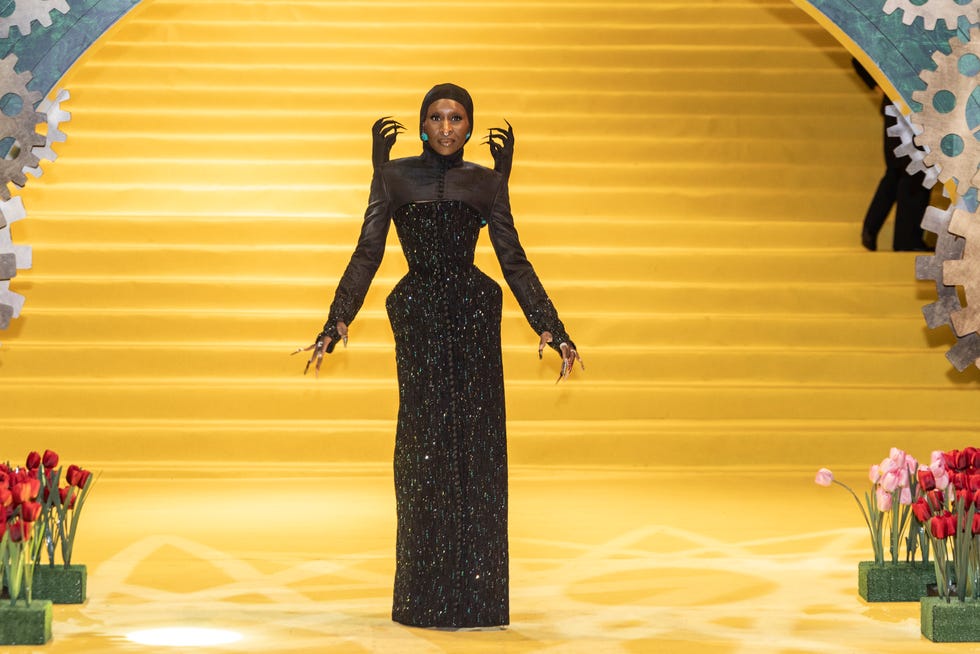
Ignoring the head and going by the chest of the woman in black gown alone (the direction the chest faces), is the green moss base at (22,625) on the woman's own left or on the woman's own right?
on the woman's own right

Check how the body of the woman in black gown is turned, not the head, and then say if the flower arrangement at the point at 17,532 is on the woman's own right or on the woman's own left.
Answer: on the woman's own right

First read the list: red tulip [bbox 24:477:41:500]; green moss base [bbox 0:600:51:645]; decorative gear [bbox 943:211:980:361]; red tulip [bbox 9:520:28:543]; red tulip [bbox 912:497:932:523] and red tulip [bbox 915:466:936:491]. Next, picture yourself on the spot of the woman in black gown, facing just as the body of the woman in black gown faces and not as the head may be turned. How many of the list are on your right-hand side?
3

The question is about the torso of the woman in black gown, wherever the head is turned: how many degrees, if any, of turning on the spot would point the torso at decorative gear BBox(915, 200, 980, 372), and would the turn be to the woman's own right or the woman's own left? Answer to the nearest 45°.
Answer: approximately 135° to the woman's own left

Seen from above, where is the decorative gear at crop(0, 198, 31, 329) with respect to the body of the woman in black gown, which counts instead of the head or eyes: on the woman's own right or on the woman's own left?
on the woman's own right

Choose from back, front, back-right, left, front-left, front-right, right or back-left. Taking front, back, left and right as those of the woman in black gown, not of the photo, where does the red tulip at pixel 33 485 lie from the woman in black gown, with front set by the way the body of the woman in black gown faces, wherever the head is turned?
right

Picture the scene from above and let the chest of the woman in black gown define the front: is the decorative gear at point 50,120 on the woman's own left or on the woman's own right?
on the woman's own right

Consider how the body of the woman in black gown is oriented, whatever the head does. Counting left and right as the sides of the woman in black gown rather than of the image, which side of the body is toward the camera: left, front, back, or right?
front

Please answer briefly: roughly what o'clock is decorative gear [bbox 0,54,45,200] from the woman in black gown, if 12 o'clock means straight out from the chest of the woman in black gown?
The decorative gear is roughly at 4 o'clock from the woman in black gown.

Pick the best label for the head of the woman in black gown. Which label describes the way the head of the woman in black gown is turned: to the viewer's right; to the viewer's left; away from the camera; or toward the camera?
toward the camera

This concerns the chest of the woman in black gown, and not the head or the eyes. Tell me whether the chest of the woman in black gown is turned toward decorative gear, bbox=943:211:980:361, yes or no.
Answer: no

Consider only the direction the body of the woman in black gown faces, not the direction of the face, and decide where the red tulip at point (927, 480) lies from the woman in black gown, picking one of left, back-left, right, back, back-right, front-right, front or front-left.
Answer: left

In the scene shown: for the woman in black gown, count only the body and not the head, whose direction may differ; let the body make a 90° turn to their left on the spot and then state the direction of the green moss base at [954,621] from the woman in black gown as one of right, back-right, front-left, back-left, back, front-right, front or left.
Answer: front

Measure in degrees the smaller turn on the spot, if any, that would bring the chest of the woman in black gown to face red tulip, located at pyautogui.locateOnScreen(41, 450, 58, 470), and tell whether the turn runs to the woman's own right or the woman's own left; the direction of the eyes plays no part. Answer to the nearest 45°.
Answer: approximately 90° to the woman's own right

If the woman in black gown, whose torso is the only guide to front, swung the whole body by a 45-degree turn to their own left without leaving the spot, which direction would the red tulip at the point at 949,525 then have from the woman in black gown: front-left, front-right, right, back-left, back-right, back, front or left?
front-left

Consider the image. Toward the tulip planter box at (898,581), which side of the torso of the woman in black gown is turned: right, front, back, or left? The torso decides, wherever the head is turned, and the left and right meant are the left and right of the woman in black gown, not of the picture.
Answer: left

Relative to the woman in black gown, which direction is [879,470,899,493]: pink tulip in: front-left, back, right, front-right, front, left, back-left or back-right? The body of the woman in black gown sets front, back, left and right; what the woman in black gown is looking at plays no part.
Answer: left
